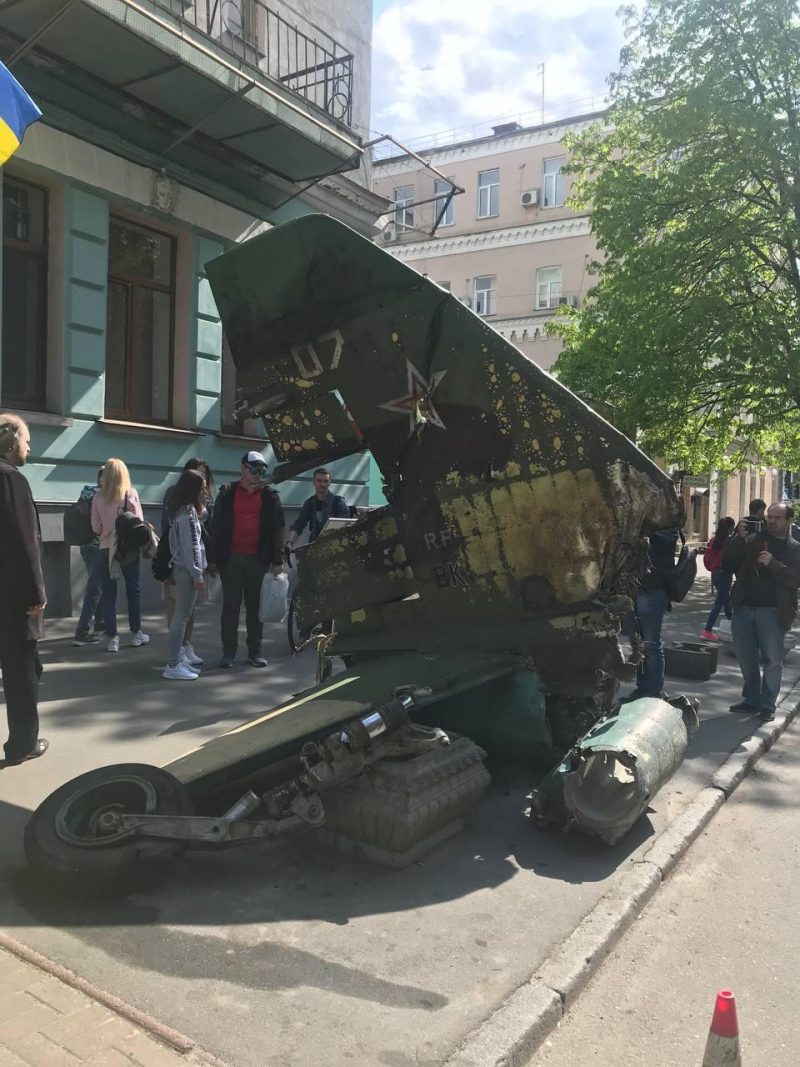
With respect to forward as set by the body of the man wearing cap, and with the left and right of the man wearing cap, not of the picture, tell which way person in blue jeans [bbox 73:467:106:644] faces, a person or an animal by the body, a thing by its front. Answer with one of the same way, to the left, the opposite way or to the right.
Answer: to the left

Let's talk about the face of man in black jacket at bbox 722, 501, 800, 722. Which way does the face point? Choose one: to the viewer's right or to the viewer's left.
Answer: to the viewer's left

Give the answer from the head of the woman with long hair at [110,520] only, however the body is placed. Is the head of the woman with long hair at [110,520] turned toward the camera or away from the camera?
away from the camera

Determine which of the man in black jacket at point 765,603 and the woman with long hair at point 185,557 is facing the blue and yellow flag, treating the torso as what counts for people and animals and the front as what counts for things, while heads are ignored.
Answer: the man in black jacket

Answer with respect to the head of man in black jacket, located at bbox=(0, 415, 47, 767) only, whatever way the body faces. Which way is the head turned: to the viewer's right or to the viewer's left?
to the viewer's right

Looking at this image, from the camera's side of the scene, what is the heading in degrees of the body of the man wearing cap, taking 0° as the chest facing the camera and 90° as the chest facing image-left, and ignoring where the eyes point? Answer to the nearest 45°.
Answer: approximately 0°

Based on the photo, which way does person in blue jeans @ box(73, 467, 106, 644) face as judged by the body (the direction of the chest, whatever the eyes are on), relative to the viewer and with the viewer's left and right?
facing to the right of the viewer

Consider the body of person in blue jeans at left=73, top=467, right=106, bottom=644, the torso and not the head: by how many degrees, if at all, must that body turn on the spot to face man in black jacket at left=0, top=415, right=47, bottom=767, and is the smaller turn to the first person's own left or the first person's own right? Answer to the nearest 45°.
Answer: approximately 90° to the first person's own right

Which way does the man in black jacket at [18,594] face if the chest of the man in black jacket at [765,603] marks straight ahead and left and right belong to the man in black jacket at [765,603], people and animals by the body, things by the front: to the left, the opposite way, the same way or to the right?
the opposite way

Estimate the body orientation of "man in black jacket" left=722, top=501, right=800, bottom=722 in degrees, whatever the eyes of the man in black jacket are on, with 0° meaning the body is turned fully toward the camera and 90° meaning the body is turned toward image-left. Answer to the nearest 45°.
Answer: approximately 45°

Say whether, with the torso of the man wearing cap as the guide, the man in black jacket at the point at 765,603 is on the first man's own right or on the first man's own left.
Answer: on the first man's own left
